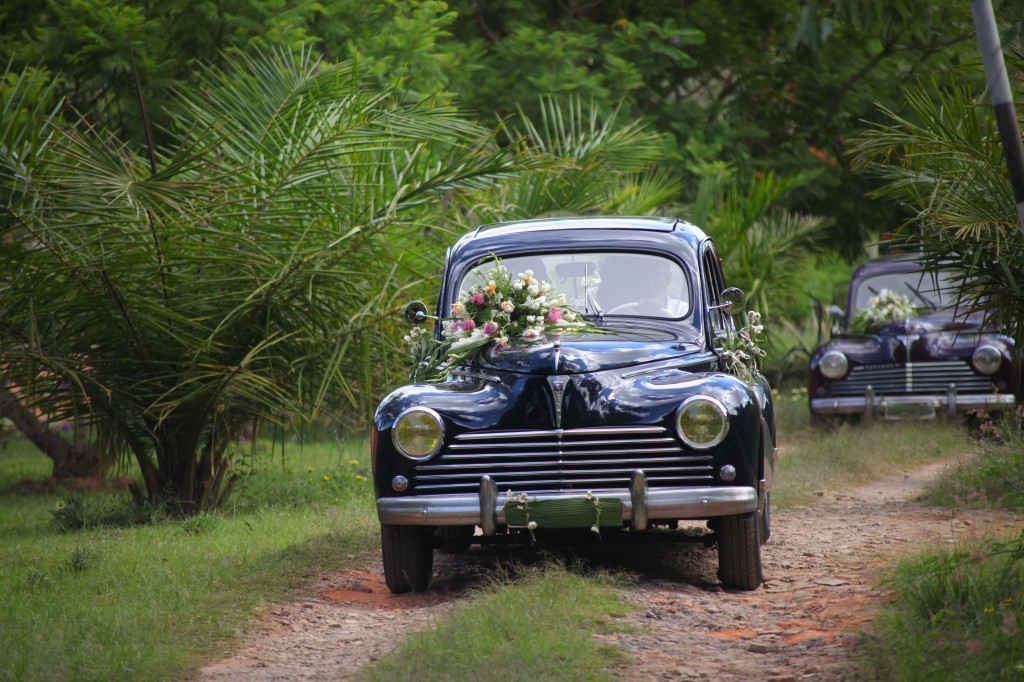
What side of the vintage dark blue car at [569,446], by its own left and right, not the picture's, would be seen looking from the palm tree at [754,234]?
back

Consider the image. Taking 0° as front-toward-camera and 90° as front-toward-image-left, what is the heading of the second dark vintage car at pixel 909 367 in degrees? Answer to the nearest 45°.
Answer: approximately 0°

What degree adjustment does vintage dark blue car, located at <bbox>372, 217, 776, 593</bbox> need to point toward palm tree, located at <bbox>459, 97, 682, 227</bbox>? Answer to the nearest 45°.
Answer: approximately 180°

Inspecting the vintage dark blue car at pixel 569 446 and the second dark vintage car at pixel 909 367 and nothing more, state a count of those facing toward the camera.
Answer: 2

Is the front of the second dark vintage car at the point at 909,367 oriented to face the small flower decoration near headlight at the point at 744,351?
yes

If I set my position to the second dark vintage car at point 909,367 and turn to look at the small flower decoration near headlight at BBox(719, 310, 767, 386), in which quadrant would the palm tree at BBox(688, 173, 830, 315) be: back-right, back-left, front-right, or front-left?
back-right

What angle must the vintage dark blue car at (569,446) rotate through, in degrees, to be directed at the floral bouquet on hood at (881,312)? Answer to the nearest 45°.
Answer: approximately 135° to its left

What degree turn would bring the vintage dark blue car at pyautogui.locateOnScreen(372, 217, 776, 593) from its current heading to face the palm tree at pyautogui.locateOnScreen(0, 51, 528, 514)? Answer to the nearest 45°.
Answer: approximately 135° to its right
